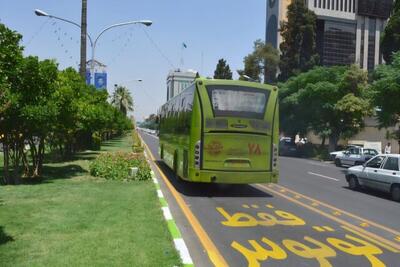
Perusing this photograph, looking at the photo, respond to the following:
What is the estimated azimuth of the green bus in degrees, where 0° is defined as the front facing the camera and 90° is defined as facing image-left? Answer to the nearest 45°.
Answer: approximately 180°

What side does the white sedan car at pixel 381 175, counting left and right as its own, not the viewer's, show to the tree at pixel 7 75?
left

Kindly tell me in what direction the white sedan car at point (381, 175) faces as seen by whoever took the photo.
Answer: facing away from the viewer and to the left of the viewer

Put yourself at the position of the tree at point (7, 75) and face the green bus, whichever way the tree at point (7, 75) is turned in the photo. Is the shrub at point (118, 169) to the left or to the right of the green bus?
left

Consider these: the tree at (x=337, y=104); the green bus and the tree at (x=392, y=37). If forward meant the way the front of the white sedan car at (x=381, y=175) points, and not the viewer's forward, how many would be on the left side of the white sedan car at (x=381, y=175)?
1

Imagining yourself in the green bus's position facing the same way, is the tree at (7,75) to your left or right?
on your left
